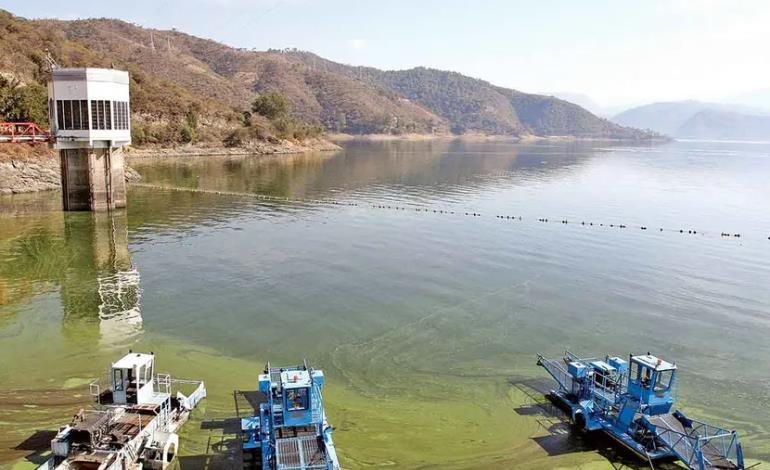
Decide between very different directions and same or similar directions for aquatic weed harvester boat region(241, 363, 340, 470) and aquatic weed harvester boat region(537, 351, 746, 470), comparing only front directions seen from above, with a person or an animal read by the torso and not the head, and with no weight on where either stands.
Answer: same or similar directions

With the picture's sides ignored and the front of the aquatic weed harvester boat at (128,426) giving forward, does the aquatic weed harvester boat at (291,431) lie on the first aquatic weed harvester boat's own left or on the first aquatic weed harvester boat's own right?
on the first aquatic weed harvester boat's own right

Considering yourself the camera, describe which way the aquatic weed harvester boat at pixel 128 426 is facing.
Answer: facing away from the viewer and to the right of the viewer

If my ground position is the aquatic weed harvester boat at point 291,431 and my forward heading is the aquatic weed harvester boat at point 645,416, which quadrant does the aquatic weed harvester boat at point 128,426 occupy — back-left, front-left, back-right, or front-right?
back-left

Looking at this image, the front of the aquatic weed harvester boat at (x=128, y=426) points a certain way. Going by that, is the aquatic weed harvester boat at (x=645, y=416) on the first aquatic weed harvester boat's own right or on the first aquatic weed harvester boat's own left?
on the first aquatic weed harvester boat's own right
